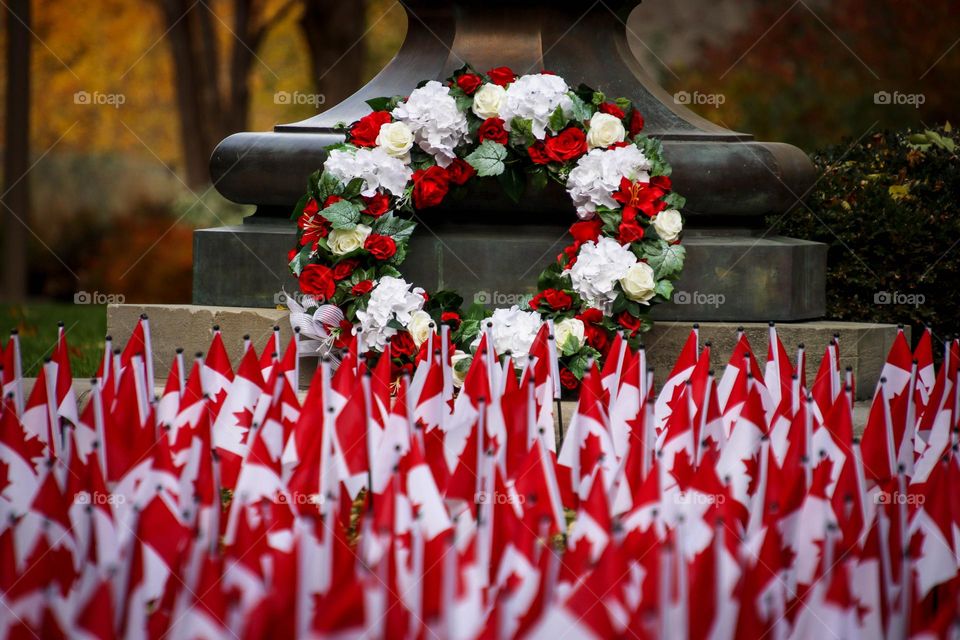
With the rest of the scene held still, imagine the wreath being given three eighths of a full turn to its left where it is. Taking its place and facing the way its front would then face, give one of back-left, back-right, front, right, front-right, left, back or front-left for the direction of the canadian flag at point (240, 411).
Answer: back

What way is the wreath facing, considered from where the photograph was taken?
facing the viewer

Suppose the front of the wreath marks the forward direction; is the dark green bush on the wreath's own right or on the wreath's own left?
on the wreath's own left
